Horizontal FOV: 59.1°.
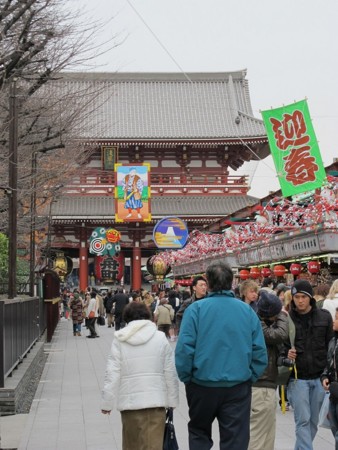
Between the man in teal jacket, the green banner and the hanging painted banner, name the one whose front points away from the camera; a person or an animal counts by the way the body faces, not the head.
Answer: the man in teal jacket

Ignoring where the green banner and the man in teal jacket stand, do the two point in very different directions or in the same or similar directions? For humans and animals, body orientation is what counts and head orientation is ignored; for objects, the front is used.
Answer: very different directions

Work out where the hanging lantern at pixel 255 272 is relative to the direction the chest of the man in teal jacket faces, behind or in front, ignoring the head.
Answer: in front

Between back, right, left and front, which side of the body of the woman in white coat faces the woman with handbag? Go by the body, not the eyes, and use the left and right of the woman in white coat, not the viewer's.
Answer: front

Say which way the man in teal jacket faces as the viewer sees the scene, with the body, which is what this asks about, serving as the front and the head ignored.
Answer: away from the camera

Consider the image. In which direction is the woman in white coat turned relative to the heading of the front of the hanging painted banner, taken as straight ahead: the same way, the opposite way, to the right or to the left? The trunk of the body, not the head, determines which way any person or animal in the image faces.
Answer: the opposite way

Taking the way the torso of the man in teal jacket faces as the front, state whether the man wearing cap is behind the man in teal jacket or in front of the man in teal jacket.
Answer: in front

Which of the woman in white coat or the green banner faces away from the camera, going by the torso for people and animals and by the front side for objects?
the woman in white coat

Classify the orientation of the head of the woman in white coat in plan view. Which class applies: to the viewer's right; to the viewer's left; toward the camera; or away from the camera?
away from the camera

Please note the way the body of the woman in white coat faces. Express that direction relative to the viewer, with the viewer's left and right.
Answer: facing away from the viewer

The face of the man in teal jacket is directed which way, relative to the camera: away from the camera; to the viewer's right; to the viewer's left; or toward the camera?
away from the camera

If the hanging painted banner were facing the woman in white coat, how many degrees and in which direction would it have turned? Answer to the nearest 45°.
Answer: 0° — it already faces them

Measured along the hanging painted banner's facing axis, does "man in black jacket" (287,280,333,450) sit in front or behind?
in front
